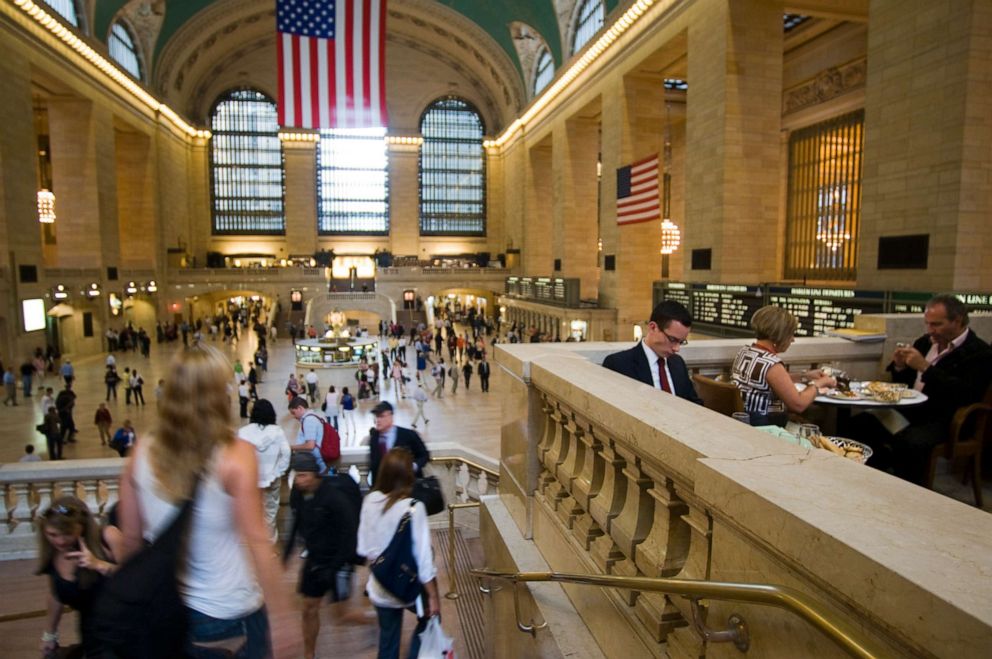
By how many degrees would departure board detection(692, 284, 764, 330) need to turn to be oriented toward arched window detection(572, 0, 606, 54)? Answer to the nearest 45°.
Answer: approximately 90° to its right

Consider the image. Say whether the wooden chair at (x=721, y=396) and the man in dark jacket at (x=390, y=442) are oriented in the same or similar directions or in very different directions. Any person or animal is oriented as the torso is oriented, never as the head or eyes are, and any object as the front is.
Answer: very different directions

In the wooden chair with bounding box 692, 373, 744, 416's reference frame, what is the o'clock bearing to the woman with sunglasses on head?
The woman with sunglasses on head is roughly at 6 o'clock from the wooden chair.

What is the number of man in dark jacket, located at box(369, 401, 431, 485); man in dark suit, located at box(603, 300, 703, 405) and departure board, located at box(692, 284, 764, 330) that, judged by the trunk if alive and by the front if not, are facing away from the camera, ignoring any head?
0

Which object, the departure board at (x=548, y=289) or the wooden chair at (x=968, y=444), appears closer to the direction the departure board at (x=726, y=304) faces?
the wooden chair

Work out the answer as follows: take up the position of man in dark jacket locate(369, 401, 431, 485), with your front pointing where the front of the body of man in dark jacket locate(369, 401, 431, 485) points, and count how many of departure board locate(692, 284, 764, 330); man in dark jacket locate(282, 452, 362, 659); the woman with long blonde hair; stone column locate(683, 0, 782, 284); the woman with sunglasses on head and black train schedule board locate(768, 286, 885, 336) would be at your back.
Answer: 3

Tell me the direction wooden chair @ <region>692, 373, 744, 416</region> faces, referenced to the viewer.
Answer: facing away from the viewer and to the right of the viewer

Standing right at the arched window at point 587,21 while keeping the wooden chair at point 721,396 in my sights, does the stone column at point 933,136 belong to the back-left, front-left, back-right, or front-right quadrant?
front-left

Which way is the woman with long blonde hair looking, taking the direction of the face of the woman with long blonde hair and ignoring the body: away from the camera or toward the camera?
away from the camera

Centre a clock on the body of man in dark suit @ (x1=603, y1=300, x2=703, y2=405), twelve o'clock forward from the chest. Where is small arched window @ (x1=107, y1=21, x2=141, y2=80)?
The small arched window is roughly at 6 o'clock from the man in dark suit.

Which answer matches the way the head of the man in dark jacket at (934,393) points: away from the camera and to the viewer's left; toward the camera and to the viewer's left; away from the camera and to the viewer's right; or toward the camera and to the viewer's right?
toward the camera and to the viewer's left

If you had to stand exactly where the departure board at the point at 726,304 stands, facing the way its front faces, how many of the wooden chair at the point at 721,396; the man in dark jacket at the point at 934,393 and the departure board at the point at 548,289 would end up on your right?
1

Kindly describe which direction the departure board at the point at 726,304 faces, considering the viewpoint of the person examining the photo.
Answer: facing the viewer and to the left of the viewer

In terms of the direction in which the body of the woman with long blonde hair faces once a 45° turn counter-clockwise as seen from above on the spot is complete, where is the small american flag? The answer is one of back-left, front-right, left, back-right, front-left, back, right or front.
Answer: right

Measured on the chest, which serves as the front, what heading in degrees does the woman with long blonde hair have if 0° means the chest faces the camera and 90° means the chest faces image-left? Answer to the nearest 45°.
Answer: approximately 180°
